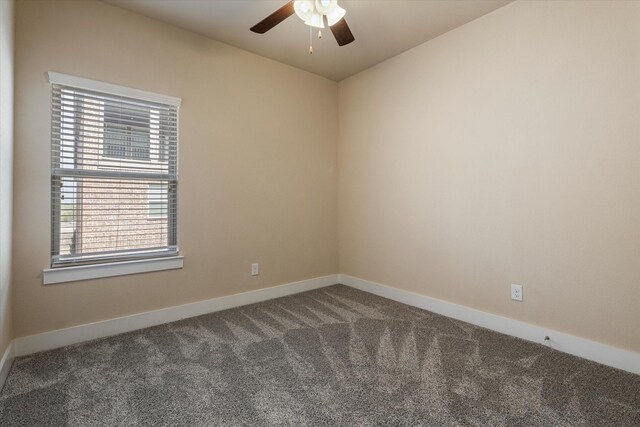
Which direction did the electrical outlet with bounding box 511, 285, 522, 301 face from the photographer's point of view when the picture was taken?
facing the viewer

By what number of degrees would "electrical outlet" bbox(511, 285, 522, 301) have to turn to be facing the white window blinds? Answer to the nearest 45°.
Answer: approximately 45° to its right
